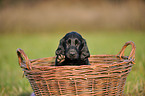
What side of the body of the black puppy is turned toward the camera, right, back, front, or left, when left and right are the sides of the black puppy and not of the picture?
front
